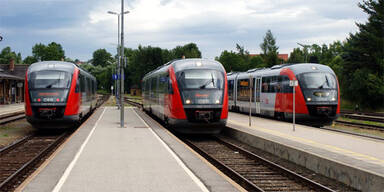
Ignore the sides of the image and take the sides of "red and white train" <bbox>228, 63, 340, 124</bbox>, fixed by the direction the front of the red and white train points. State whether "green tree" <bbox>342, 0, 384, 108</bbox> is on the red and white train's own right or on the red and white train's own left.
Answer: on the red and white train's own left

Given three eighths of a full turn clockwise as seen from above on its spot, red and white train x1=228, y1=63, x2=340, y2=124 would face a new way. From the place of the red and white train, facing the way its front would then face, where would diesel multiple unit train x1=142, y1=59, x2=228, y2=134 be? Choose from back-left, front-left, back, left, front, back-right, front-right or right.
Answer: front-left

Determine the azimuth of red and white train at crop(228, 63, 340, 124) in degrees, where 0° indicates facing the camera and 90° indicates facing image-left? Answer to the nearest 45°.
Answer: approximately 315°

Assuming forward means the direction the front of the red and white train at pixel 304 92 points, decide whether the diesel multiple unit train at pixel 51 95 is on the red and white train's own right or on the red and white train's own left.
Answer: on the red and white train's own right

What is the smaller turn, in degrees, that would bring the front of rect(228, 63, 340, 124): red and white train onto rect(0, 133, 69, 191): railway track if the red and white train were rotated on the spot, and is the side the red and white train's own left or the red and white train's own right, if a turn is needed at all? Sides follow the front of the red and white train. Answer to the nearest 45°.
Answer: approximately 90° to the red and white train's own right
